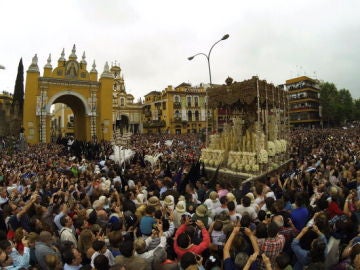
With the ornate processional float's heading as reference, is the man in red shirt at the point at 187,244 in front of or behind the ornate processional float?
in front

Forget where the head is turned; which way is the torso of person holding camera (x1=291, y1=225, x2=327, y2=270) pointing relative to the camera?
away from the camera

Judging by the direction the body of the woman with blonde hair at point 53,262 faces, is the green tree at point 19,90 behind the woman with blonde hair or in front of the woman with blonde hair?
in front

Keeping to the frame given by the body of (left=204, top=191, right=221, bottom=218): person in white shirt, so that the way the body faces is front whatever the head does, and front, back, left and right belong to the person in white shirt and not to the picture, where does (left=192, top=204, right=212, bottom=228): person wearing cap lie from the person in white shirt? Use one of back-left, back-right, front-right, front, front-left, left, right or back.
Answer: back

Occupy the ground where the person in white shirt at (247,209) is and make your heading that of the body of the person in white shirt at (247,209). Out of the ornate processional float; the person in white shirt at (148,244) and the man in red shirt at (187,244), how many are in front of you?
1

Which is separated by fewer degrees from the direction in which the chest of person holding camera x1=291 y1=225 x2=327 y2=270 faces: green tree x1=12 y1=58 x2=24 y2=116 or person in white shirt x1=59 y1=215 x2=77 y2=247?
the green tree

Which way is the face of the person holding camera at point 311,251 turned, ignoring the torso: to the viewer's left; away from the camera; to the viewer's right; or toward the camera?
away from the camera

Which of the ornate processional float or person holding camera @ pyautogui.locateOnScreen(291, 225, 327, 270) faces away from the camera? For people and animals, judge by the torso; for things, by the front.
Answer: the person holding camera

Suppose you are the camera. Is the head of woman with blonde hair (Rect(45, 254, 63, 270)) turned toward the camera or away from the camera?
away from the camera

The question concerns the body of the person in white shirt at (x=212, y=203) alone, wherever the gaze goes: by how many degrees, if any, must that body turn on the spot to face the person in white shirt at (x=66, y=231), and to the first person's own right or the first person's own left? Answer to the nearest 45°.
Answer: approximately 135° to the first person's own left

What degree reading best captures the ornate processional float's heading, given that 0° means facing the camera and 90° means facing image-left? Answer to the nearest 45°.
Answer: approximately 45°

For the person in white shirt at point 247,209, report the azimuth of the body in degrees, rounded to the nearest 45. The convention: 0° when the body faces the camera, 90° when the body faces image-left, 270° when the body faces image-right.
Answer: approximately 180°

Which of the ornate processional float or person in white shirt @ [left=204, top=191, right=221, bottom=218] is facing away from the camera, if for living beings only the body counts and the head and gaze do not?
the person in white shirt

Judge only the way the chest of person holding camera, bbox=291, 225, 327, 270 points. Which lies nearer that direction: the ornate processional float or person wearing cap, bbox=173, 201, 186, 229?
the ornate processional float
